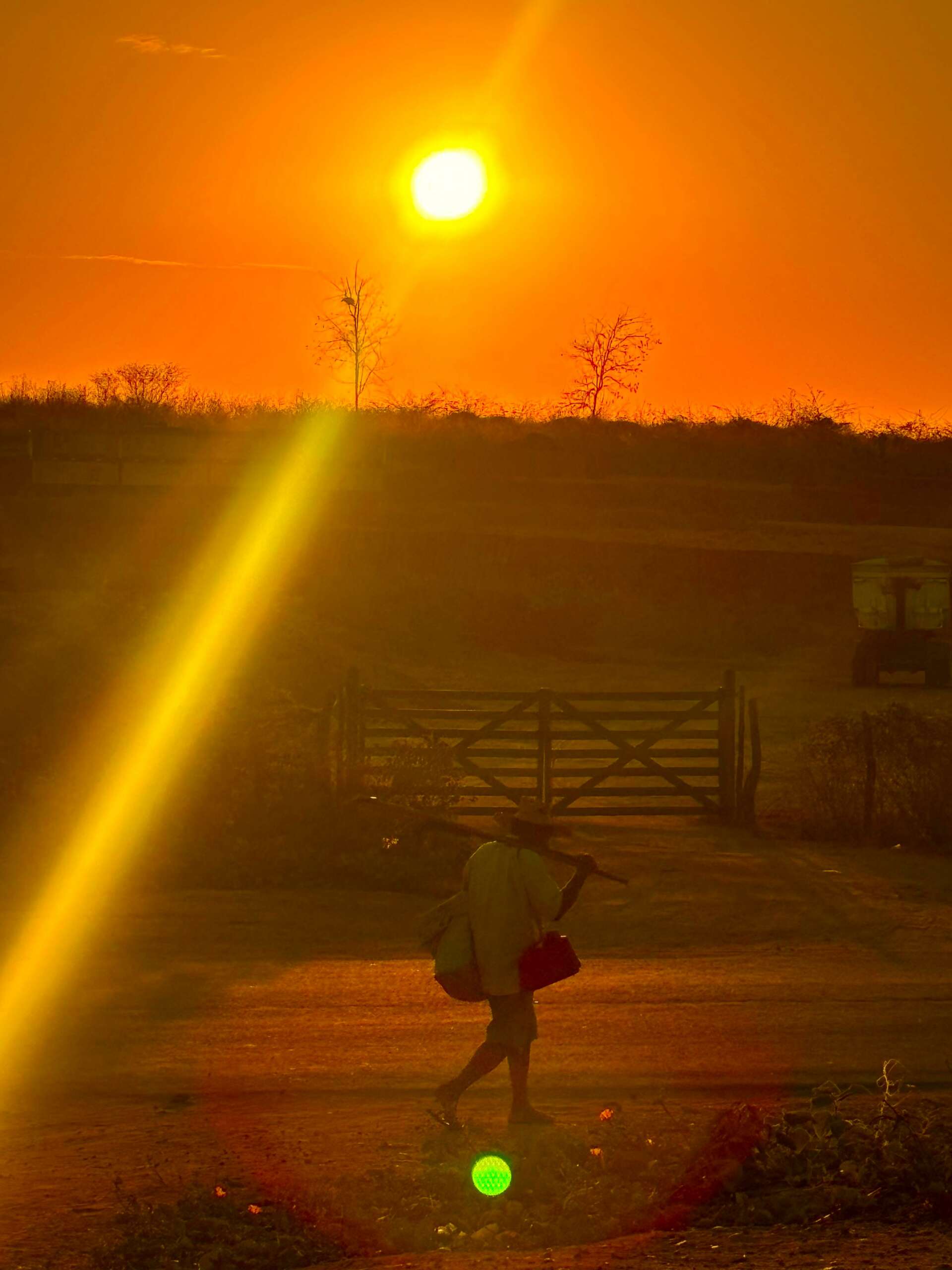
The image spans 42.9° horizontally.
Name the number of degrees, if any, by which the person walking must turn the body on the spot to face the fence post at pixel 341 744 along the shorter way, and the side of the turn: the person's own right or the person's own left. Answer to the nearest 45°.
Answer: approximately 90° to the person's own left

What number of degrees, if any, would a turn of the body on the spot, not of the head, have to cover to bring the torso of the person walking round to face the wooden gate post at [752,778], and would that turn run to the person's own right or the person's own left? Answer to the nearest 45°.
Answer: approximately 90° to the person's own left

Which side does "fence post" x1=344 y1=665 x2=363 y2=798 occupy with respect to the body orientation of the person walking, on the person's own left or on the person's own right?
on the person's own left

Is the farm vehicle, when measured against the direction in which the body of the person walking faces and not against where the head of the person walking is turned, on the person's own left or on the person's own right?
on the person's own left

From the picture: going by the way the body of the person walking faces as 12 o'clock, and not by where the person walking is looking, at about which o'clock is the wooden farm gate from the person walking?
The wooden farm gate is roughly at 9 o'clock from the person walking.

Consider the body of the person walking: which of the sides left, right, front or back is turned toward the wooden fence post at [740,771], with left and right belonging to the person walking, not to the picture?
left

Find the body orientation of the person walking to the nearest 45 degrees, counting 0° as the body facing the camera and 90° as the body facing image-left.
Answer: approximately 270°
